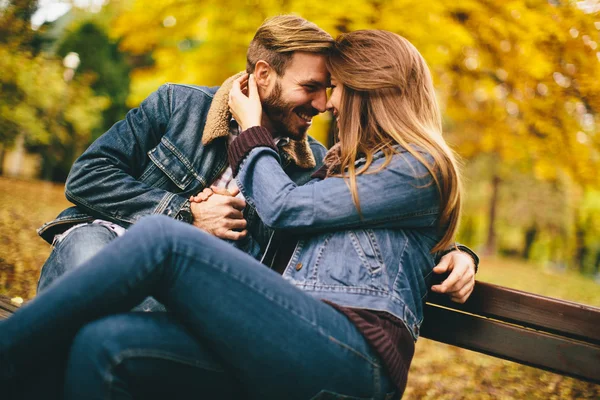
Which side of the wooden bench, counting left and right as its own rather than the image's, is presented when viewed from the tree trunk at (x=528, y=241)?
back

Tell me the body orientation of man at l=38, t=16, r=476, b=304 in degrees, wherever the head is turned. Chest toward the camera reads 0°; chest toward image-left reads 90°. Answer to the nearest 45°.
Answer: approximately 315°

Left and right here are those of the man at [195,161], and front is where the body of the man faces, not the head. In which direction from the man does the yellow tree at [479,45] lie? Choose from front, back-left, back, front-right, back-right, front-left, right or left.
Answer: left

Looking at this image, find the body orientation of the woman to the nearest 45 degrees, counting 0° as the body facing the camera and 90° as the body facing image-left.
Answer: approximately 90°

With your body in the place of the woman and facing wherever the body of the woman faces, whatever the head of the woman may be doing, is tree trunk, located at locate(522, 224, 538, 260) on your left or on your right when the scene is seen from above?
on your right

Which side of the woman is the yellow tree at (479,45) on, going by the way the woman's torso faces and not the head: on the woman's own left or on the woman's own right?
on the woman's own right
